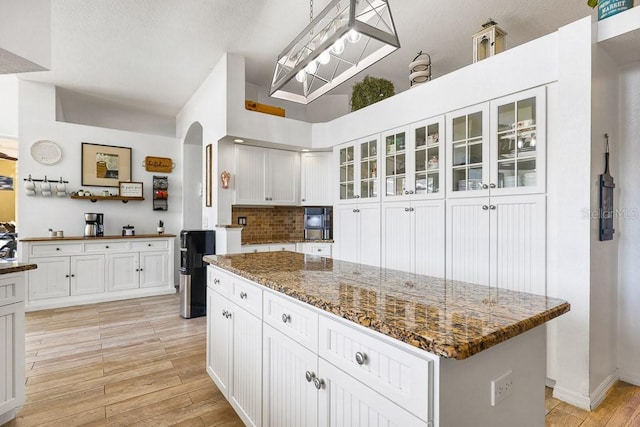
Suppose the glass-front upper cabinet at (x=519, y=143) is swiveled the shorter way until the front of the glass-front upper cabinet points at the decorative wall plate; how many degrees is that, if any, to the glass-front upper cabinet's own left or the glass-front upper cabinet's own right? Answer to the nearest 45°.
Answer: approximately 45° to the glass-front upper cabinet's own right

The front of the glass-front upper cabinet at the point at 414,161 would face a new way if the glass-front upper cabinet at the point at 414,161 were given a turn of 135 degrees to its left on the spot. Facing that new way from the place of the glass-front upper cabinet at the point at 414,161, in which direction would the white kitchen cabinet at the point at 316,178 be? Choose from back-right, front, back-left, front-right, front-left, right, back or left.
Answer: back-left

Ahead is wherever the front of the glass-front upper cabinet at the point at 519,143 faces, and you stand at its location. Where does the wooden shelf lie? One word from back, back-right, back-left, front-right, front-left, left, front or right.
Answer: front-right

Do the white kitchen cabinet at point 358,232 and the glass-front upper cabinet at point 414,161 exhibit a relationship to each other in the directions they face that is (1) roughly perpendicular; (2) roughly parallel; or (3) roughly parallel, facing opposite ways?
roughly parallel

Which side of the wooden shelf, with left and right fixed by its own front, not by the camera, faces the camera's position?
front

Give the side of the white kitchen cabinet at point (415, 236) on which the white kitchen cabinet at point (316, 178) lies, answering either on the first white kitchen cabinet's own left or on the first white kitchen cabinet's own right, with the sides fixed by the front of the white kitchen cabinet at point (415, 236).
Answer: on the first white kitchen cabinet's own right

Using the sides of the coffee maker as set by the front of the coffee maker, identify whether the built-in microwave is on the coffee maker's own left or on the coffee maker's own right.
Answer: on the coffee maker's own left

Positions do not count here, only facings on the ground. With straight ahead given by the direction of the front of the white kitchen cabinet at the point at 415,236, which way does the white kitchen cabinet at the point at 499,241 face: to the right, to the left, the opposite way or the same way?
the same way

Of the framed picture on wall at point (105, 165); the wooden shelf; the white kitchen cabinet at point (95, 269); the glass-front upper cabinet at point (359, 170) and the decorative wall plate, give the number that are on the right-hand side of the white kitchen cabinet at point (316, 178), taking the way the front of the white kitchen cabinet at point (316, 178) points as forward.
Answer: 4

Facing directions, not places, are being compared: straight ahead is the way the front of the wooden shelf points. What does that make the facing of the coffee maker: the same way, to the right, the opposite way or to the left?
the same way

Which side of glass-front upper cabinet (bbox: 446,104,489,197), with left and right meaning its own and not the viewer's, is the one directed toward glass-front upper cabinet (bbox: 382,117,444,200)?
right

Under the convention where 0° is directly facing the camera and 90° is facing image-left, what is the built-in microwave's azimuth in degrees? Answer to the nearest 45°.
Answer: approximately 0°

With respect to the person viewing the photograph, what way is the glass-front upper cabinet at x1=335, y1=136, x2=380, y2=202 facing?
facing the viewer and to the left of the viewer

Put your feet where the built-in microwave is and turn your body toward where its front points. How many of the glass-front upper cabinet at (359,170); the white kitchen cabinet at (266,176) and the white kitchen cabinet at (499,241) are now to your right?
1

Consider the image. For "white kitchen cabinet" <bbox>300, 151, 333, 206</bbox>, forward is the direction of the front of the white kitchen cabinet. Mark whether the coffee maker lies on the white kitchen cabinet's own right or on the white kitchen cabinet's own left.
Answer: on the white kitchen cabinet's own right

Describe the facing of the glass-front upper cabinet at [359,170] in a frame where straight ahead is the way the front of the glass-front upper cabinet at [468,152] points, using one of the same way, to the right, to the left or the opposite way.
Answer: the same way

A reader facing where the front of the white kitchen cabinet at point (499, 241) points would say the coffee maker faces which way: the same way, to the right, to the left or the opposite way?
to the left

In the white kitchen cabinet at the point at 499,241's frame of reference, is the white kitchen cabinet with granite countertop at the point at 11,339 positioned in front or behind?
in front
